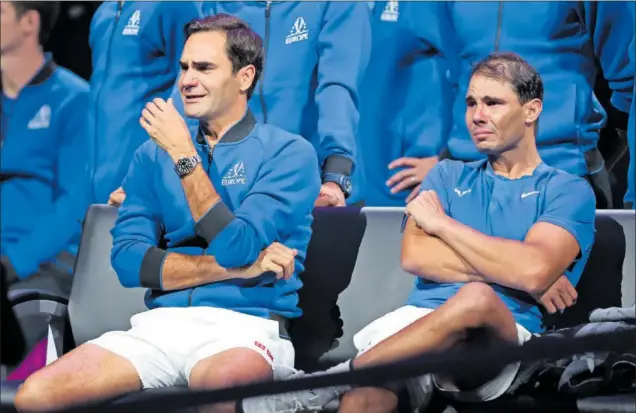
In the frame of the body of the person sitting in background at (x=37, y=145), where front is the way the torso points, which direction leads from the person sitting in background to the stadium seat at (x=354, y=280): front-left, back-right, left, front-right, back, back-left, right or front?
left

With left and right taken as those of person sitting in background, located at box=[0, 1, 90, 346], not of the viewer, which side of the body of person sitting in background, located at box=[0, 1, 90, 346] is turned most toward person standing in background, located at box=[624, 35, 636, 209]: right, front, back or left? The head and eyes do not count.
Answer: left

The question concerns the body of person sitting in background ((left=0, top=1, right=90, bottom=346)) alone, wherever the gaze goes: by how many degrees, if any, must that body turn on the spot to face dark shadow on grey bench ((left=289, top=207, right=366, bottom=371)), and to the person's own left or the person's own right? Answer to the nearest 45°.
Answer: approximately 90° to the person's own left
